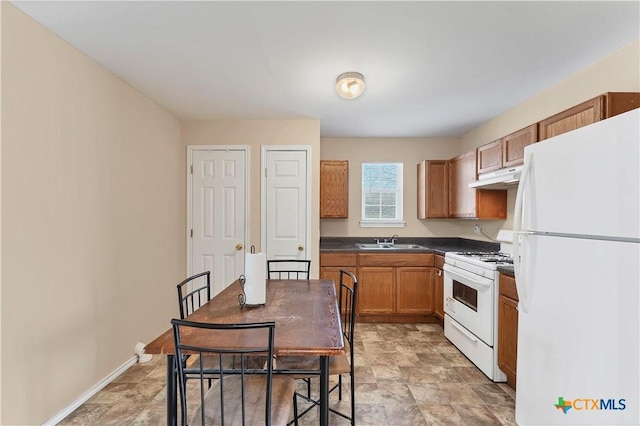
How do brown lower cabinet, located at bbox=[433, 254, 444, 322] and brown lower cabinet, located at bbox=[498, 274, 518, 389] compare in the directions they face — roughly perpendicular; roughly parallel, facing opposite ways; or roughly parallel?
roughly parallel

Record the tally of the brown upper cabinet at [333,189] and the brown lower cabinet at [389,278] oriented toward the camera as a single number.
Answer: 2

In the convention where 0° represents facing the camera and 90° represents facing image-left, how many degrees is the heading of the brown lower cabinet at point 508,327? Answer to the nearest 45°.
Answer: approximately 45°

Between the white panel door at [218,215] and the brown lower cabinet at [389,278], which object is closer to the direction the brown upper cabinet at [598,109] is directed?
the white panel door

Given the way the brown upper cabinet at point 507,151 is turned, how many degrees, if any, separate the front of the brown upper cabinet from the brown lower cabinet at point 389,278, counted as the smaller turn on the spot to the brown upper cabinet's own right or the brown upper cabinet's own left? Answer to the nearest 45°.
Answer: approximately 45° to the brown upper cabinet's own right

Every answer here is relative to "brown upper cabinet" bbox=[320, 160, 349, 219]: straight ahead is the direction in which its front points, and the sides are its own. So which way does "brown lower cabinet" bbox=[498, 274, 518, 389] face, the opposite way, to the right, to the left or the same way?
to the right

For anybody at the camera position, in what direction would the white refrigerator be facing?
facing the viewer and to the left of the viewer

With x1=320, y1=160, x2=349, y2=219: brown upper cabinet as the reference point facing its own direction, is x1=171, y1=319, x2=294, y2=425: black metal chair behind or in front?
in front

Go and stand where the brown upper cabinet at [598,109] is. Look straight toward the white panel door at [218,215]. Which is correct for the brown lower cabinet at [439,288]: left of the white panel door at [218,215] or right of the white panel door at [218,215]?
right

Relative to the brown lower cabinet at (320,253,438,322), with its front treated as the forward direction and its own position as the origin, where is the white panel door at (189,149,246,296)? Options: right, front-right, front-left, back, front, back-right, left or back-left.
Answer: right

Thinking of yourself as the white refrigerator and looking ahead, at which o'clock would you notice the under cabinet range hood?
The under cabinet range hood is roughly at 4 o'clock from the white refrigerator.

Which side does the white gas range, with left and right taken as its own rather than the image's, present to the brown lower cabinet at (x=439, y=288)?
right

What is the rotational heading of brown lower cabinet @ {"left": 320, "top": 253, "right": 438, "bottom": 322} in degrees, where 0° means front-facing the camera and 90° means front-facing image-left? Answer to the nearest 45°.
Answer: approximately 0°

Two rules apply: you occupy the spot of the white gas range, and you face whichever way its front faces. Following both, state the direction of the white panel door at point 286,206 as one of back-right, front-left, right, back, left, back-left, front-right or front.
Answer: front-right

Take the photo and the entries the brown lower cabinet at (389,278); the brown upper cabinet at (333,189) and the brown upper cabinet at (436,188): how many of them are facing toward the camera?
3

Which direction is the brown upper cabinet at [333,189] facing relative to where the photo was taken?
toward the camera

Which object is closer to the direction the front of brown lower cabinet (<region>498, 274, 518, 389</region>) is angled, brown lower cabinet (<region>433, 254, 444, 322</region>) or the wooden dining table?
the wooden dining table

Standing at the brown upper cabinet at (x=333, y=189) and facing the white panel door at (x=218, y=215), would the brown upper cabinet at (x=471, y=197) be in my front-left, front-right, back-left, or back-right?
back-left
